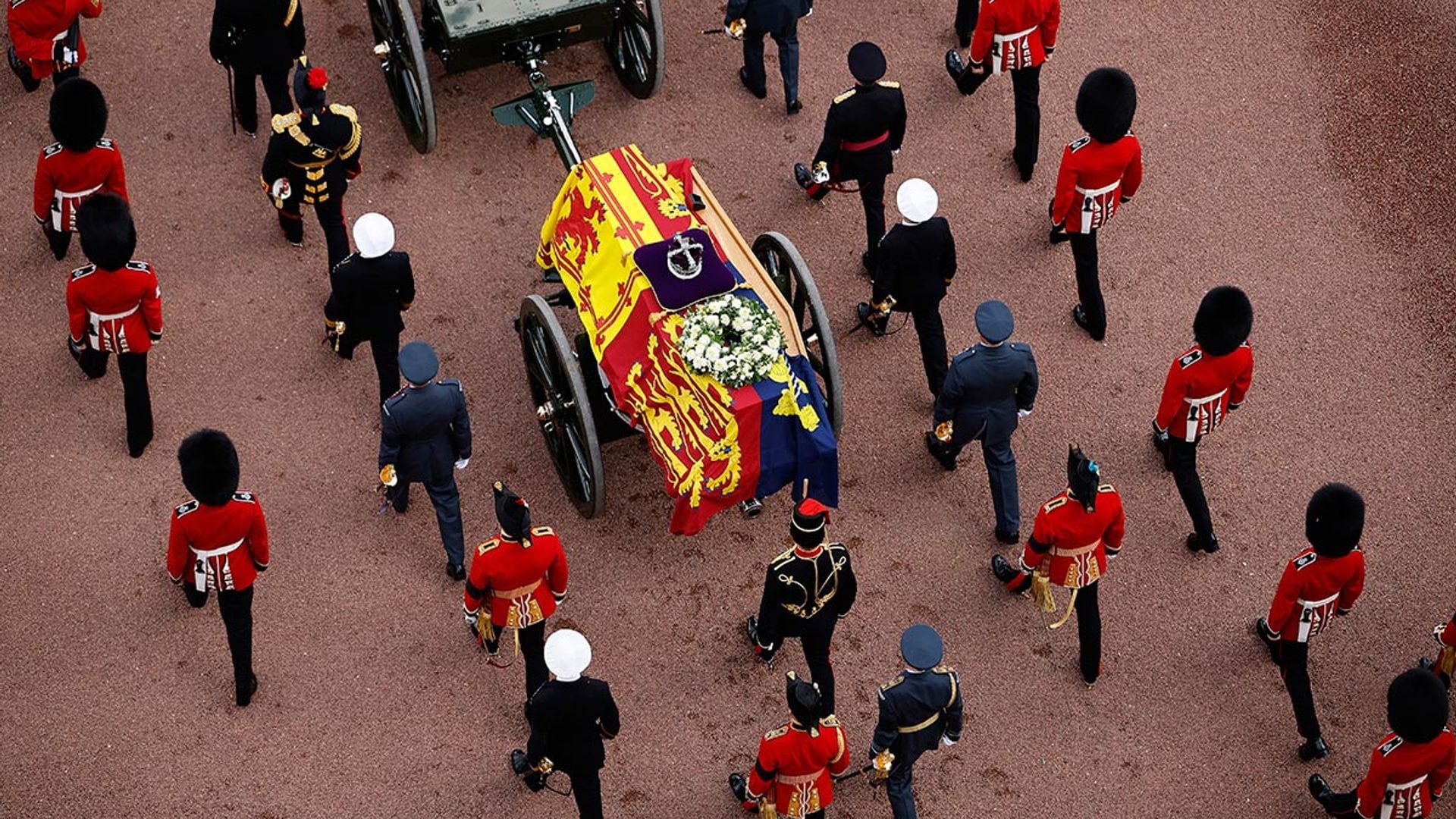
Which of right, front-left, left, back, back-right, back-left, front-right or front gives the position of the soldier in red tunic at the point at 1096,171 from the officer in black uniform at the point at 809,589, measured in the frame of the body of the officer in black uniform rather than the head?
right

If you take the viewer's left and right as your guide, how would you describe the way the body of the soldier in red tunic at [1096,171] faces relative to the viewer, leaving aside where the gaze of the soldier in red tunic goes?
facing away from the viewer and to the left of the viewer

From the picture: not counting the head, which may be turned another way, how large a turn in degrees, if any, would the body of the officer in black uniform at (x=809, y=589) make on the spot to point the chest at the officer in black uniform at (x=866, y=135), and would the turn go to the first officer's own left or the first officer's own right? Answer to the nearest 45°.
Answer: approximately 45° to the first officer's own right

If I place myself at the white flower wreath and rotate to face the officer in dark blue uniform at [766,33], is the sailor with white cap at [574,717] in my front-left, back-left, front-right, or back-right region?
back-left

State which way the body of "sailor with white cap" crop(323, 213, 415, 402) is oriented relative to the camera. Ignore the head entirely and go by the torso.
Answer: away from the camera

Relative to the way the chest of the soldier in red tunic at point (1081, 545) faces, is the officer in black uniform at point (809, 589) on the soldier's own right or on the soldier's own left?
on the soldier's own left

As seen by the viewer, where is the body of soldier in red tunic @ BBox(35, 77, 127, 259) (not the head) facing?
away from the camera

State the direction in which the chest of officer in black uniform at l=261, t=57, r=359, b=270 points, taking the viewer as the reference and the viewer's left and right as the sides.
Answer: facing away from the viewer

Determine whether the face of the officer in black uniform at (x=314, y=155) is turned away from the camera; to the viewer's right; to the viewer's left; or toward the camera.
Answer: away from the camera

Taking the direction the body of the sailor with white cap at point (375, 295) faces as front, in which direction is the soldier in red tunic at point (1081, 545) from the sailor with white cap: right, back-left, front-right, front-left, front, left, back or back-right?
back-right

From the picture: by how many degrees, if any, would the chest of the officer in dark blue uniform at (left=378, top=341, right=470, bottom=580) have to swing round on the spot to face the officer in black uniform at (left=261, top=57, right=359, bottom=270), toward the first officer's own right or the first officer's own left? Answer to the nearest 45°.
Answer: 0° — they already face them

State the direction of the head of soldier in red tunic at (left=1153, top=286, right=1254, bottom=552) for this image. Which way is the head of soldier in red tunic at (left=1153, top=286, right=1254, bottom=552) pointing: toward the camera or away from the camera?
away from the camera

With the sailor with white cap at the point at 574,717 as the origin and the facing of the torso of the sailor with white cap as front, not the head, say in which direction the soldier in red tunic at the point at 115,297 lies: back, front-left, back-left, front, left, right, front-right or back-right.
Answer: front-left

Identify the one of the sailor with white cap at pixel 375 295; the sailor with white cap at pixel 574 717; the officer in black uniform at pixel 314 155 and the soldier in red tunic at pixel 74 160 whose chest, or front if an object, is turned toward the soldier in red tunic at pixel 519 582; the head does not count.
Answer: the sailor with white cap at pixel 574 717

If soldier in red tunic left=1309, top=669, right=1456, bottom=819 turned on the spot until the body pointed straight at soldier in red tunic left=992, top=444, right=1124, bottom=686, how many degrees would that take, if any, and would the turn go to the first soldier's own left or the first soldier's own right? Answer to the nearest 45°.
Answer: approximately 45° to the first soldier's own left

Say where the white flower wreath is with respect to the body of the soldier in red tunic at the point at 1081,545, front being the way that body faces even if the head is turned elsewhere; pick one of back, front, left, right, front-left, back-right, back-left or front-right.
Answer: front-left

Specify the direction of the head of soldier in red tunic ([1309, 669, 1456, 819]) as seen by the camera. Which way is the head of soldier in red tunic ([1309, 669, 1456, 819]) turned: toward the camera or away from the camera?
away from the camera

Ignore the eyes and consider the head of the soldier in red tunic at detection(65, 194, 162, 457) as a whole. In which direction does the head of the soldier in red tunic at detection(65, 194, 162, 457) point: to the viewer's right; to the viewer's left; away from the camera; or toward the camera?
away from the camera

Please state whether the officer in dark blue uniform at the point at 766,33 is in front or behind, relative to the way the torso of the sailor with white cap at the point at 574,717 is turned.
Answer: in front

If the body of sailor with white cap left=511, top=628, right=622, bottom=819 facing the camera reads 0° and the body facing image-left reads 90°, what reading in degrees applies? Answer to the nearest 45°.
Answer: approximately 180°

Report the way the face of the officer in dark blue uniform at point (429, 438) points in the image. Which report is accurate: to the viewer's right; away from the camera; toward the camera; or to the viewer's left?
away from the camera

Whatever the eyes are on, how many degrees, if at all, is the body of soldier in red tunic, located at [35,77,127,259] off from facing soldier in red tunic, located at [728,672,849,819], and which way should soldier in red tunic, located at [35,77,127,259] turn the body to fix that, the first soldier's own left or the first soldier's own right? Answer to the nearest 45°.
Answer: approximately 135° to the first soldier's own right

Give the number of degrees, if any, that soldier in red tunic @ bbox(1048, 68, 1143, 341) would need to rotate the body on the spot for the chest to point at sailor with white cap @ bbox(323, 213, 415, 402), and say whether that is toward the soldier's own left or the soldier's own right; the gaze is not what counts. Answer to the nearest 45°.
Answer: approximately 90° to the soldier's own left
